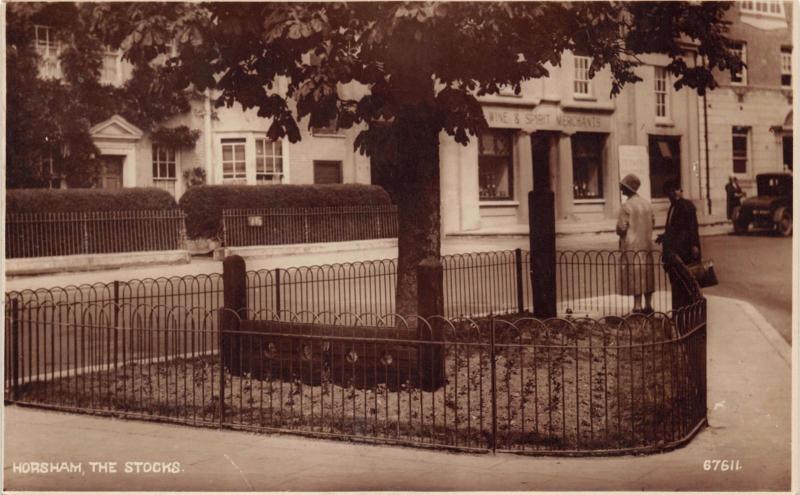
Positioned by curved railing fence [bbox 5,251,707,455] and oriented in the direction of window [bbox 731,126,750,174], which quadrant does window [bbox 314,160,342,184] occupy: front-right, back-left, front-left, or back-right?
front-left

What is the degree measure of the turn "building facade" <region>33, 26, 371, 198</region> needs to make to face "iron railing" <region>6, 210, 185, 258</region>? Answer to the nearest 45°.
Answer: approximately 45° to its right

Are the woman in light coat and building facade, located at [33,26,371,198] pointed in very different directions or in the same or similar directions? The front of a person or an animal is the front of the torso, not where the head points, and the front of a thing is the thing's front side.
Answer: very different directions

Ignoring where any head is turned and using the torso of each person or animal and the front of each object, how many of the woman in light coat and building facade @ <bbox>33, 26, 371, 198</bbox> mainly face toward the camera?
1

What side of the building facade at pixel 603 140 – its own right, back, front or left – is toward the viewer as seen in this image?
front

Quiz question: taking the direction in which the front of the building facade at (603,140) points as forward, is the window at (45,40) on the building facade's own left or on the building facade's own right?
on the building facade's own right
